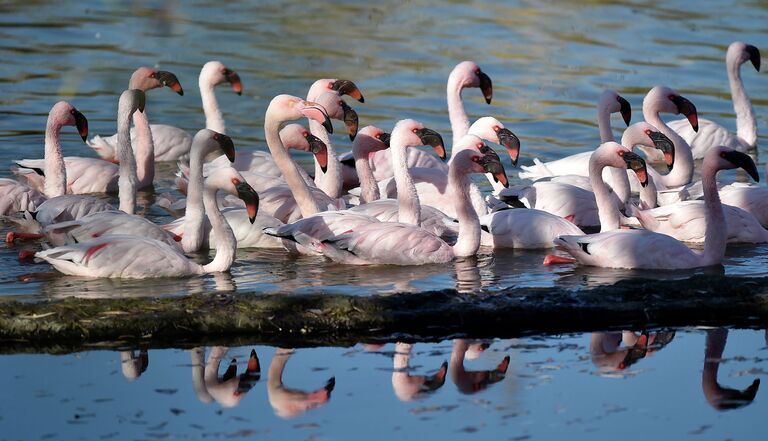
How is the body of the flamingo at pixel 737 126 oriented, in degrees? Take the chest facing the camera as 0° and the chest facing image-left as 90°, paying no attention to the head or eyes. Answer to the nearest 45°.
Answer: approximately 270°

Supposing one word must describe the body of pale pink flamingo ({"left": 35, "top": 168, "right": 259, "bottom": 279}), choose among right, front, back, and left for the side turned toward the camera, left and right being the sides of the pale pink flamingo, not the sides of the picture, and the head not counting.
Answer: right

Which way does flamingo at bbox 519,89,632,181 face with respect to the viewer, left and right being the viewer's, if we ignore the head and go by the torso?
facing to the right of the viewer

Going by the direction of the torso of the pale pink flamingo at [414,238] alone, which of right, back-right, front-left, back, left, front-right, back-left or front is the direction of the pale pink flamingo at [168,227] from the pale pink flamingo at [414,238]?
back

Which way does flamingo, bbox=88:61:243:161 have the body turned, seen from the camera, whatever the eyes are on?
to the viewer's right

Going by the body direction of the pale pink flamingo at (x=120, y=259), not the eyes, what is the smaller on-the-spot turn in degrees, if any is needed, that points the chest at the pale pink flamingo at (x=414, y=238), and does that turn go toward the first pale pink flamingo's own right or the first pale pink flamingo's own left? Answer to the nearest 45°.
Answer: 0° — it already faces it

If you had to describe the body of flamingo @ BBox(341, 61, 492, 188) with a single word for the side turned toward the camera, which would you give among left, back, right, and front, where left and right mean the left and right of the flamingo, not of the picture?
right

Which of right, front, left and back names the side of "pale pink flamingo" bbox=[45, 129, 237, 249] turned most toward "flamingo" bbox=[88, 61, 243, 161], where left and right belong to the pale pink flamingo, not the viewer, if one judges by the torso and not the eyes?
left

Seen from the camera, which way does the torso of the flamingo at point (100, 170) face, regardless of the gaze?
to the viewer's right

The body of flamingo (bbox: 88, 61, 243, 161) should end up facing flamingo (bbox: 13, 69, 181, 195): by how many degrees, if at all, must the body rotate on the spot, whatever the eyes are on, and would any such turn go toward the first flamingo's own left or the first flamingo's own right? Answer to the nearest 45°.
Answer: approximately 135° to the first flamingo's own right

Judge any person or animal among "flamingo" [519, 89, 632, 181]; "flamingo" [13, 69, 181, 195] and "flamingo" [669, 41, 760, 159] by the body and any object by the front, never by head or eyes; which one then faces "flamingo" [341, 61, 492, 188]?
"flamingo" [13, 69, 181, 195]

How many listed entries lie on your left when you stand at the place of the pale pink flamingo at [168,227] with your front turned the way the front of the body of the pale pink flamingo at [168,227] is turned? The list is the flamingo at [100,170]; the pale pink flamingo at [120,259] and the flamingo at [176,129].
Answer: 2

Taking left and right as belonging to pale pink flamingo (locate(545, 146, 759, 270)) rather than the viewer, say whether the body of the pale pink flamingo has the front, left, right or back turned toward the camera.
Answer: right

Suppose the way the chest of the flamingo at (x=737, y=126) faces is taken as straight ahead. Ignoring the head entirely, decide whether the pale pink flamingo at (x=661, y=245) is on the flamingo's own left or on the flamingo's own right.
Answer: on the flamingo's own right

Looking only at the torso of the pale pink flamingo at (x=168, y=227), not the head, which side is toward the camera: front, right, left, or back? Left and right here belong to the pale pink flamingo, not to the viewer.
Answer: right
